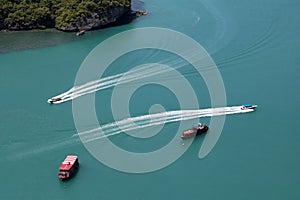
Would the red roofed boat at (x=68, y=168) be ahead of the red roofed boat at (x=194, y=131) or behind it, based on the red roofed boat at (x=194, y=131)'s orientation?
ahead

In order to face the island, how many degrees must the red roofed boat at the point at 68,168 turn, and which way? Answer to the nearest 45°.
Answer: approximately 135° to its right

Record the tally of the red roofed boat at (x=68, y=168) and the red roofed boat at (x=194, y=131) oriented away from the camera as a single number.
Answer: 0

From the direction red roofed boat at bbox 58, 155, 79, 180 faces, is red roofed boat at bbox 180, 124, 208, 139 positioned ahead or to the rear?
to the rear

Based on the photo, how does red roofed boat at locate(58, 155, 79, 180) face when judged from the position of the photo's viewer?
facing the viewer and to the left of the viewer
